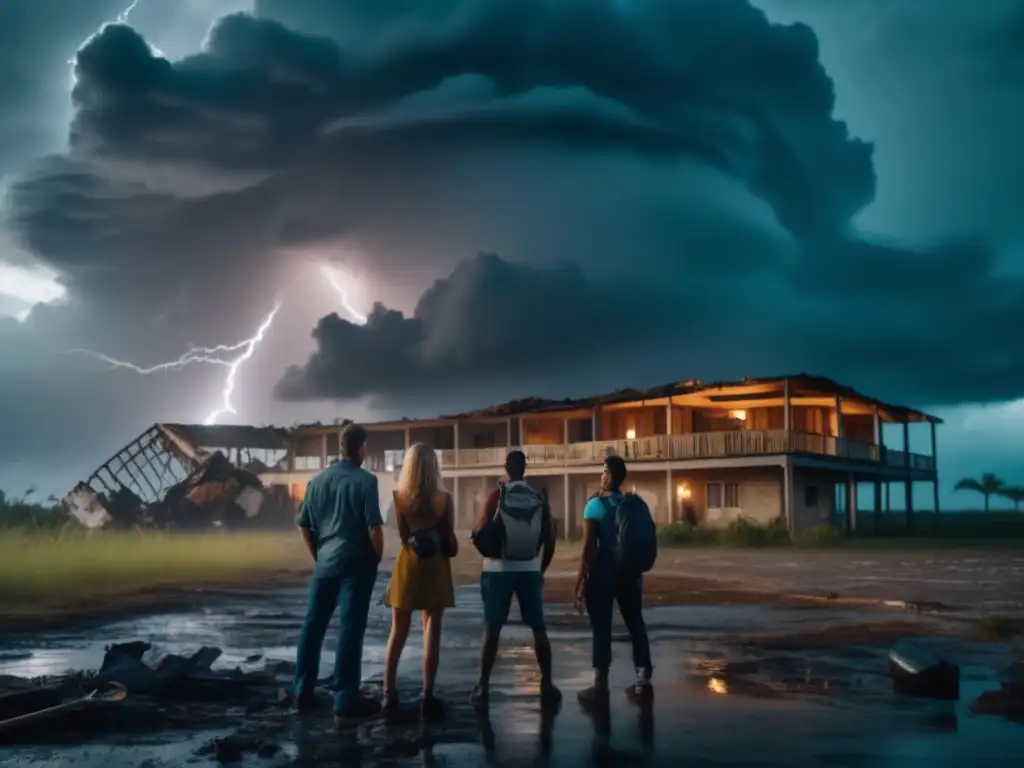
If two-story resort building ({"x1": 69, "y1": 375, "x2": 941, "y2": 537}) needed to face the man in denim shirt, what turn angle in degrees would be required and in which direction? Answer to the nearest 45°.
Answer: approximately 45° to its left

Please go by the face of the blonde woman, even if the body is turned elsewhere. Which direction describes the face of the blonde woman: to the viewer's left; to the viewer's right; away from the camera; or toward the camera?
away from the camera

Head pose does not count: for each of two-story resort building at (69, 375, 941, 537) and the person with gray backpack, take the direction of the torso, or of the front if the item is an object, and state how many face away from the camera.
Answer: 1

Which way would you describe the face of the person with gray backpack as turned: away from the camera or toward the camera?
away from the camera

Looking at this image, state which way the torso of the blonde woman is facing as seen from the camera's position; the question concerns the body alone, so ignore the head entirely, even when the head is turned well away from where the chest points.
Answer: away from the camera

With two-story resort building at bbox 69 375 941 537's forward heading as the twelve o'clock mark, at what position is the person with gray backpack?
The person with gray backpack is roughly at 11 o'clock from the two-story resort building.

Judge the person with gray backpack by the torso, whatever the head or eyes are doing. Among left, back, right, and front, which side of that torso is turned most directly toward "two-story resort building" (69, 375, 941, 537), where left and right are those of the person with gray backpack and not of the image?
front

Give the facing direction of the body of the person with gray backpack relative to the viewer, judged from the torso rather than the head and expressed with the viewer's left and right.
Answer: facing away from the viewer

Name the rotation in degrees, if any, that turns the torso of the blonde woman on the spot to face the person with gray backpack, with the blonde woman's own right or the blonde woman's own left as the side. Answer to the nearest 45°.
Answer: approximately 45° to the blonde woman's own right

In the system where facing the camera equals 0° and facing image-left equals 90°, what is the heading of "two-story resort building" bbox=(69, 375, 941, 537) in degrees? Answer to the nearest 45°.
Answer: approximately 45°

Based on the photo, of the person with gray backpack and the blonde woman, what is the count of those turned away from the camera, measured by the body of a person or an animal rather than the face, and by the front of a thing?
2
